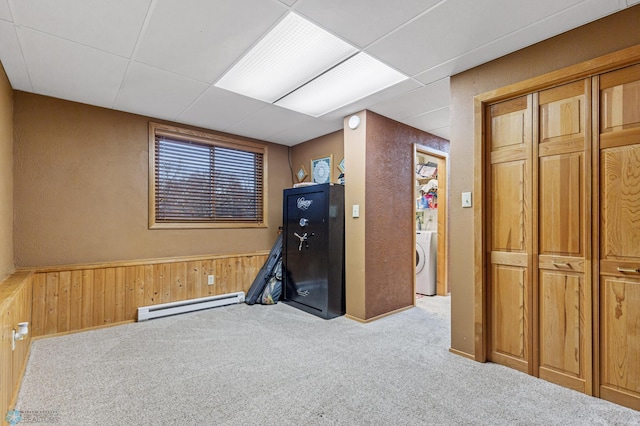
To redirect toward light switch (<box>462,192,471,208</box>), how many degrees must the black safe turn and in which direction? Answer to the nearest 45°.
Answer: approximately 90° to its left

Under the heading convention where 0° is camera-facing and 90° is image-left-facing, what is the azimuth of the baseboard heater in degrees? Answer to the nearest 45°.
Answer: approximately 315°

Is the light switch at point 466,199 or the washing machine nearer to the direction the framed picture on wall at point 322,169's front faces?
the light switch

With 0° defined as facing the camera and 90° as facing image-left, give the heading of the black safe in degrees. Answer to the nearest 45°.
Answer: approximately 45°

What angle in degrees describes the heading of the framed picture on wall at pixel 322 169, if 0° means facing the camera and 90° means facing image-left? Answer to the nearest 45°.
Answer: approximately 45°
